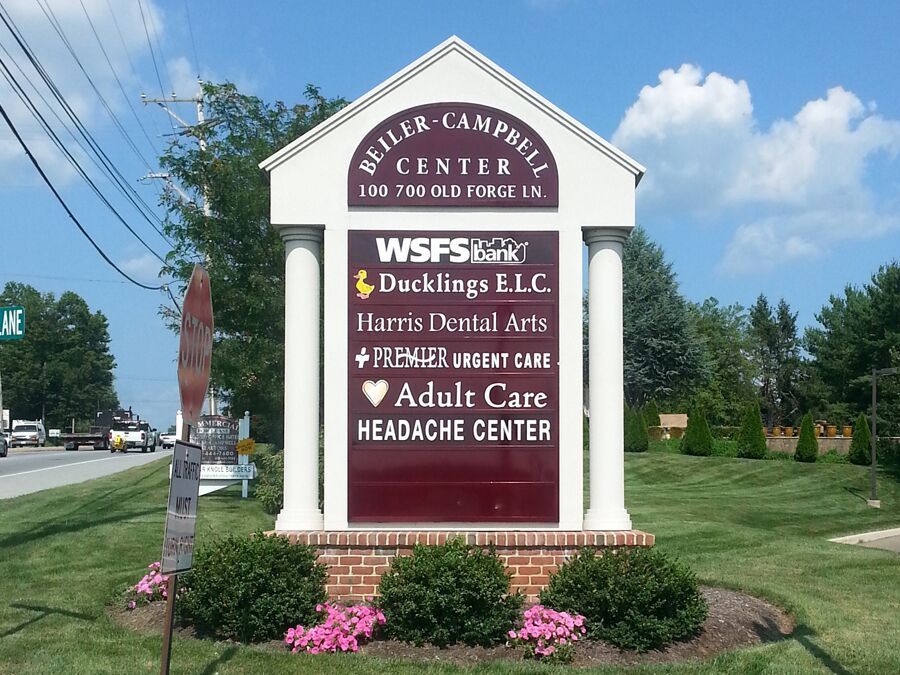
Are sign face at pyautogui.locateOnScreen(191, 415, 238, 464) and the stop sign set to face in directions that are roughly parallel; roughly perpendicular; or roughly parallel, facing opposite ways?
roughly perpendicular

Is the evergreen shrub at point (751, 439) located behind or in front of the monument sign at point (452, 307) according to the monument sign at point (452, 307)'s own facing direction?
behind

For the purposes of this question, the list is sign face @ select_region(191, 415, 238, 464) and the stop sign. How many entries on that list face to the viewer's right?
1

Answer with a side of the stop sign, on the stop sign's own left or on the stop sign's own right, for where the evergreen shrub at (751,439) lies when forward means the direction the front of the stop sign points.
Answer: on the stop sign's own left

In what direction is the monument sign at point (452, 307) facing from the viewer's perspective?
toward the camera

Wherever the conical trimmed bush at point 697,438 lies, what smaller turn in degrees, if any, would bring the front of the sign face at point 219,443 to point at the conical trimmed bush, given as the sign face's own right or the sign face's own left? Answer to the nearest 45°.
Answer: approximately 135° to the sign face's own left

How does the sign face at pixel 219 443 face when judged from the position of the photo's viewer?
facing the viewer

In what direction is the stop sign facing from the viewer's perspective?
to the viewer's right

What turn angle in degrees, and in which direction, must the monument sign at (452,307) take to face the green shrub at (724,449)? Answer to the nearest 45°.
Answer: approximately 180°
